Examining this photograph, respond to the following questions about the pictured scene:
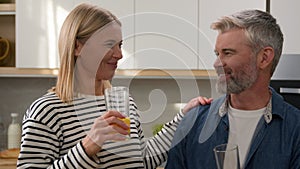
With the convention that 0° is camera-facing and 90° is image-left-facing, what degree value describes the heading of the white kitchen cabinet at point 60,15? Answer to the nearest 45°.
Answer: approximately 0°

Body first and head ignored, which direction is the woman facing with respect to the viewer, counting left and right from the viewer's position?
facing the viewer and to the right of the viewer

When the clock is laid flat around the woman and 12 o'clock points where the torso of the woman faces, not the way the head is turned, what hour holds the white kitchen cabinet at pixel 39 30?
The white kitchen cabinet is roughly at 7 o'clock from the woman.

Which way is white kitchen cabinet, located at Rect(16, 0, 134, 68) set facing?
toward the camera

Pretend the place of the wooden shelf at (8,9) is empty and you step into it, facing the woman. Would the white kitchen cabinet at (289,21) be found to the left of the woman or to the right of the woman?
left

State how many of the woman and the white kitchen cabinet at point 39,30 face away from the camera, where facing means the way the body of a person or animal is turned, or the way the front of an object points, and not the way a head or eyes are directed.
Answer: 0

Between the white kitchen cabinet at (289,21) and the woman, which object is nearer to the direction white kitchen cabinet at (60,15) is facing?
the woman
